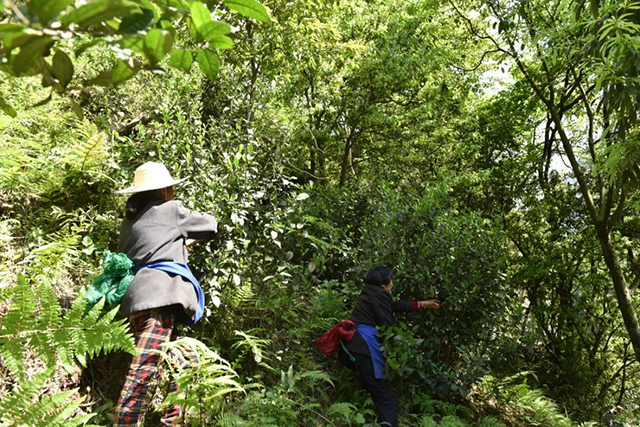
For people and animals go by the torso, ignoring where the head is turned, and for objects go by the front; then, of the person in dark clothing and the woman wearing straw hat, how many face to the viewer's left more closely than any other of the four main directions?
0

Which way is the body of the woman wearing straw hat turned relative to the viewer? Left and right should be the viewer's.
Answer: facing away from the viewer and to the right of the viewer

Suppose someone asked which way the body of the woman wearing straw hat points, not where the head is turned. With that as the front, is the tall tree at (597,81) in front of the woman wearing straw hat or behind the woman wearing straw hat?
in front

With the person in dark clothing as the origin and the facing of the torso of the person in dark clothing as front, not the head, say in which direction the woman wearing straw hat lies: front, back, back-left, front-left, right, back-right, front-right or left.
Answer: back-right

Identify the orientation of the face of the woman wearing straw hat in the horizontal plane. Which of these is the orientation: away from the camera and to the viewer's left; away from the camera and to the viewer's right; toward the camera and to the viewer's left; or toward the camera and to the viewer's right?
away from the camera and to the viewer's right

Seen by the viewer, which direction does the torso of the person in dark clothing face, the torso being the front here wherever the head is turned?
to the viewer's right
